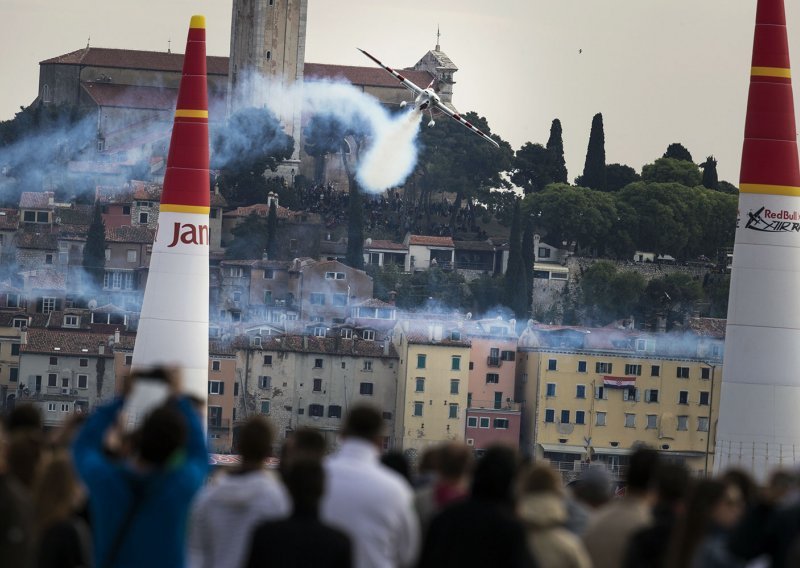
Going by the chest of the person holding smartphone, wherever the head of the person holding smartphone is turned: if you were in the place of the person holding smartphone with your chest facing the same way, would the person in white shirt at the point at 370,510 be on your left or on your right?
on your right

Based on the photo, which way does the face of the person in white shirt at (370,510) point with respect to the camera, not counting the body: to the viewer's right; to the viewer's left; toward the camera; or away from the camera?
away from the camera

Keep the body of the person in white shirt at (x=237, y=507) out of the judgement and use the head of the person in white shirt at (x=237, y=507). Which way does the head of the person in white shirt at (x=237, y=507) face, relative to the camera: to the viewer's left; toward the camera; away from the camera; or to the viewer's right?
away from the camera

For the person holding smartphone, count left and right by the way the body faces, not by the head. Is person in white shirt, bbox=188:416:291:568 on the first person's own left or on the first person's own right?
on the first person's own right

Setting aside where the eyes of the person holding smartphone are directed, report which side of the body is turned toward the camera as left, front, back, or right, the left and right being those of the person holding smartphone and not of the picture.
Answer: back
